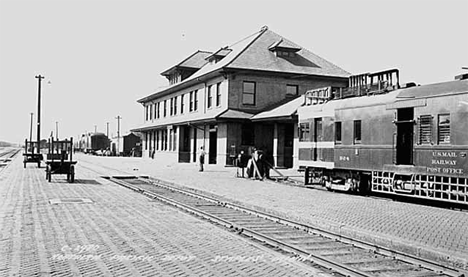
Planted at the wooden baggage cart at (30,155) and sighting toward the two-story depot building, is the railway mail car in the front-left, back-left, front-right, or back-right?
front-right

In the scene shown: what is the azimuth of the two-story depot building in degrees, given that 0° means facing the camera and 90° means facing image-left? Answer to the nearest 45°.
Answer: approximately 45°

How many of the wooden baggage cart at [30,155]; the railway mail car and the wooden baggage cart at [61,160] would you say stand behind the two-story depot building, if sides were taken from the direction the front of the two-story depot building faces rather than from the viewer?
0

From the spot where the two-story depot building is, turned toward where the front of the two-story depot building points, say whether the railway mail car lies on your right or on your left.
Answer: on your left

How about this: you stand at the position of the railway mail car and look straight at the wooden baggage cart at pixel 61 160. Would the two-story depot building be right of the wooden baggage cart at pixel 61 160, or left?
right

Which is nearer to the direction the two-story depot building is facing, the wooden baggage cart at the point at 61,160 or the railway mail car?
the wooden baggage cart

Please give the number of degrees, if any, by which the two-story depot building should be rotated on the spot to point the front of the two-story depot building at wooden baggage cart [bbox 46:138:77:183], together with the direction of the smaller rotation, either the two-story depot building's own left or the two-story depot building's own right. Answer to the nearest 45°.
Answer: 0° — it already faces it

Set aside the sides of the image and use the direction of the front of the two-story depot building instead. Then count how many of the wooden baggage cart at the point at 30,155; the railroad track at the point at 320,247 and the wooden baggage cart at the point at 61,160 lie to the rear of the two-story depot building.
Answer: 0

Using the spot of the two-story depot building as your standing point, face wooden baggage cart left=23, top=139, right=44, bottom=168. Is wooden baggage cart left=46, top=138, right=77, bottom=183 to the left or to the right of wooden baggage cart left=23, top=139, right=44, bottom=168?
left
